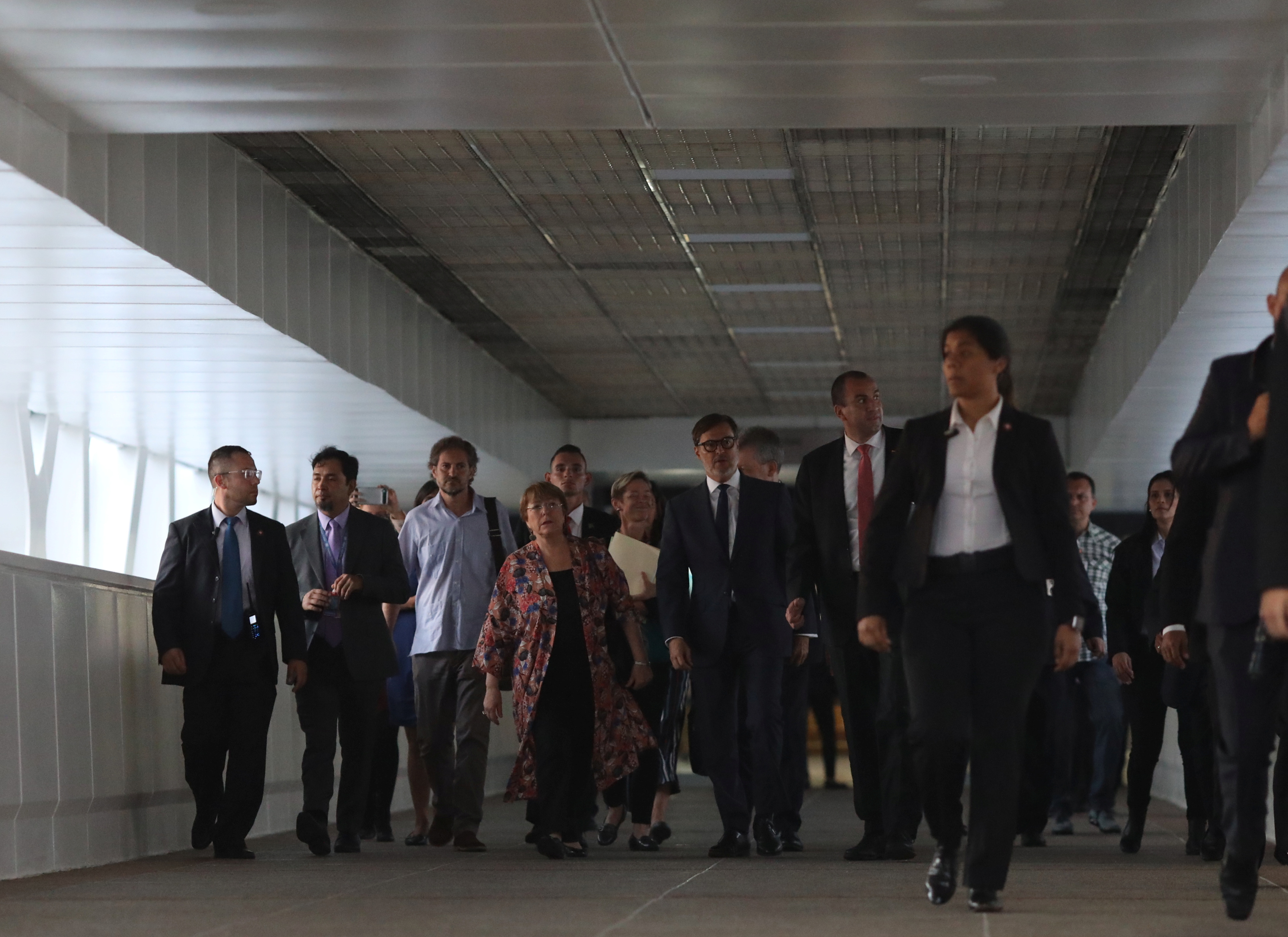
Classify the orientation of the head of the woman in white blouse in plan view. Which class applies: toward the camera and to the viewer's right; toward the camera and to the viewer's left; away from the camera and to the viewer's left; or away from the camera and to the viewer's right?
toward the camera and to the viewer's left

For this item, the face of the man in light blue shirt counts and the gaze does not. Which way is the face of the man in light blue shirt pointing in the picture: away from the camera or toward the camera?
toward the camera

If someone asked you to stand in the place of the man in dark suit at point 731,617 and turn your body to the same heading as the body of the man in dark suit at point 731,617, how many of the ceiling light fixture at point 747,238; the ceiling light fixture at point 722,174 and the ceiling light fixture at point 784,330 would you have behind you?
3

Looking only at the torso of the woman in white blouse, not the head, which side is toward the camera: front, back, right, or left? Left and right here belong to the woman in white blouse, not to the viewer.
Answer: front

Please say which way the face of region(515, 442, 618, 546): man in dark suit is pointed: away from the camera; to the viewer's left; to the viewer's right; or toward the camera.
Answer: toward the camera

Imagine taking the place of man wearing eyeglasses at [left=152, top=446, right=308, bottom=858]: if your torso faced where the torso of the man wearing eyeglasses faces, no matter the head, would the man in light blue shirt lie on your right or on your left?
on your left

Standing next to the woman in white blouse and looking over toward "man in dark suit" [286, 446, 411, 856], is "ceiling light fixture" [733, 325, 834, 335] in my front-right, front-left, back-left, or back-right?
front-right

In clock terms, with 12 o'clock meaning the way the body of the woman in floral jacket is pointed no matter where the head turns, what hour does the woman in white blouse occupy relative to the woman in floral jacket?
The woman in white blouse is roughly at 11 o'clock from the woman in floral jacket.

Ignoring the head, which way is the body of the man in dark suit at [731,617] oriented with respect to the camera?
toward the camera

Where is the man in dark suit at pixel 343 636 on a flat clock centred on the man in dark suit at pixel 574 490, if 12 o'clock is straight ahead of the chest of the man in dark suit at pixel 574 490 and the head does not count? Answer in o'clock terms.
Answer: the man in dark suit at pixel 343 636 is roughly at 2 o'clock from the man in dark suit at pixel 574 490.

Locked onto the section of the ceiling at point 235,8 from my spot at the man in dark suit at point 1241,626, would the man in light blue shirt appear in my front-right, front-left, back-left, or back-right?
front-right

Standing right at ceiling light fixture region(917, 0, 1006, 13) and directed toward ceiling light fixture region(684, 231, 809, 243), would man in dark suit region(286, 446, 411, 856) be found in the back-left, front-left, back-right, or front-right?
front-left

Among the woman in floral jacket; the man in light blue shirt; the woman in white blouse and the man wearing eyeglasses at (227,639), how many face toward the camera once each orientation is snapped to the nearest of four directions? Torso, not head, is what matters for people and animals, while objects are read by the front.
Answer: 4

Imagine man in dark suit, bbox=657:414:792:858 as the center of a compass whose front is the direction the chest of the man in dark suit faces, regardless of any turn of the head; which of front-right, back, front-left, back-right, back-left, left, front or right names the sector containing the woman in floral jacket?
right

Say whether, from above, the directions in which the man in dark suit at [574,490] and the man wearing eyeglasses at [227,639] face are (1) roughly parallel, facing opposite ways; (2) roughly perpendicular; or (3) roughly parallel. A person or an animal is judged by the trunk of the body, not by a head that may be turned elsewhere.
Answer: roughly parallel
